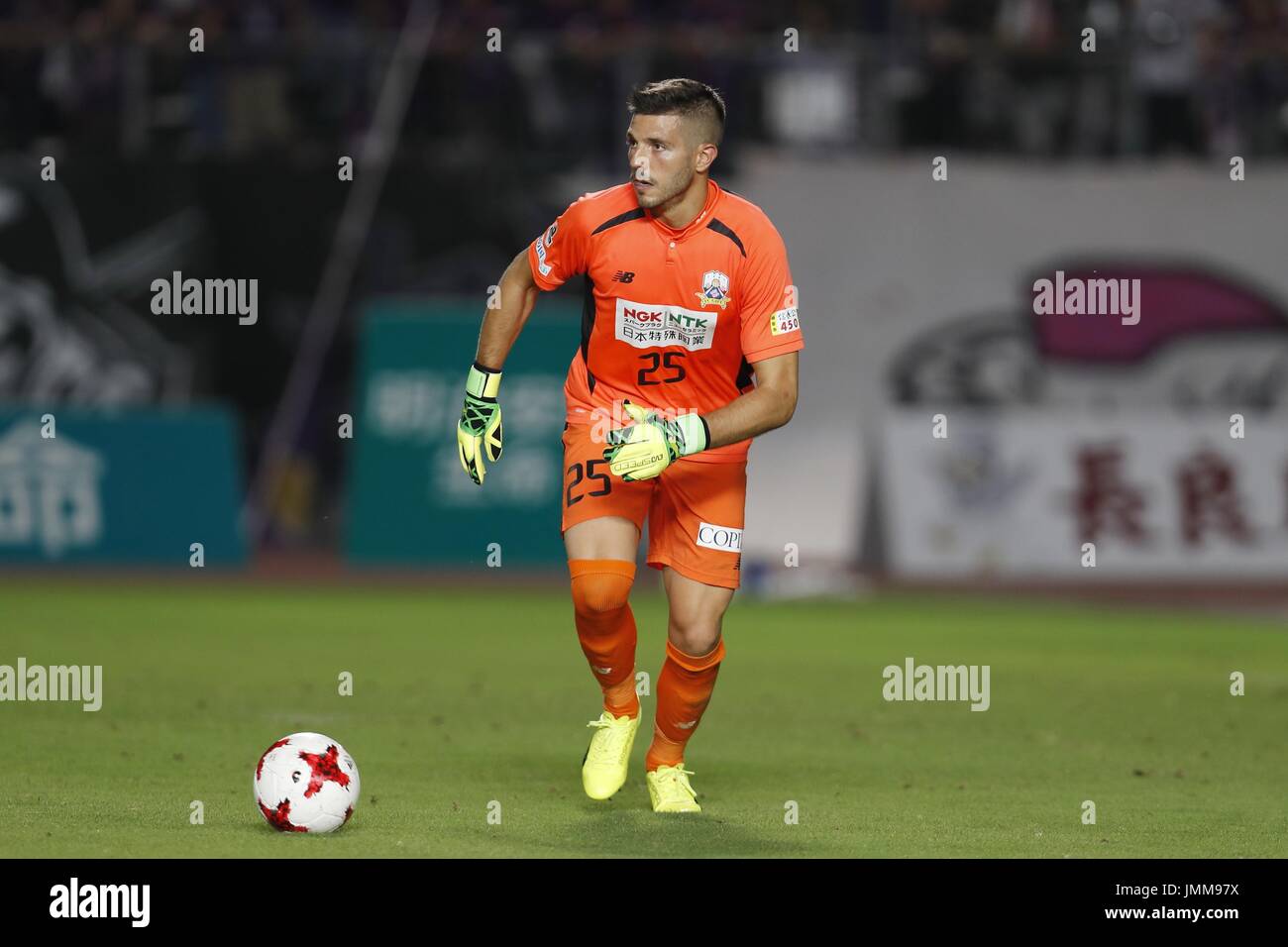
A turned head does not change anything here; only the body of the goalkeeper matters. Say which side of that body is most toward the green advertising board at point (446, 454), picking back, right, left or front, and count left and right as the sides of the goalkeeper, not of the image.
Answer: back

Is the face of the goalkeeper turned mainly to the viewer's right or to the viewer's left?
to the viewer's left

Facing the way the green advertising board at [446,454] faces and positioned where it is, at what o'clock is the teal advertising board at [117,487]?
the teal advertising board at [117,487] is roughly at 3 o'clock from the green advertising board at [446,454].

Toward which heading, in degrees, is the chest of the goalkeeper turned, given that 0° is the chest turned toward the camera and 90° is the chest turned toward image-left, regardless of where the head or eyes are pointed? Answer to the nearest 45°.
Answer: approximately 0°

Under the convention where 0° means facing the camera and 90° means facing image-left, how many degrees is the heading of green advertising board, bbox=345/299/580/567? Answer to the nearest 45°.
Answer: approximately 0°

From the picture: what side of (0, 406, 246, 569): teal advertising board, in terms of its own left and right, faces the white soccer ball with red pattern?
front
